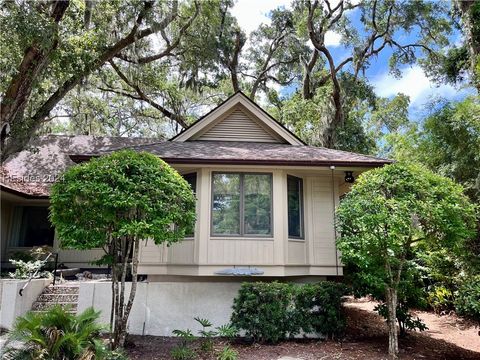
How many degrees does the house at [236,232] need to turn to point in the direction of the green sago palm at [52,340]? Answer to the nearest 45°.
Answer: approximately 45° to its right

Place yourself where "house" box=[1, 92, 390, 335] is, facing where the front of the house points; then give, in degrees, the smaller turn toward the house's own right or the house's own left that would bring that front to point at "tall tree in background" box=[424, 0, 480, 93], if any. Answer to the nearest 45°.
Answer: approximately 90° to the house's own left

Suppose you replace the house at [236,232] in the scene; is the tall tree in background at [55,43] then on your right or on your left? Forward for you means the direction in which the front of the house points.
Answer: on your right

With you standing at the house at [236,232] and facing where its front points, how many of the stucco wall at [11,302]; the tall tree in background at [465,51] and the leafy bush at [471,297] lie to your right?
1

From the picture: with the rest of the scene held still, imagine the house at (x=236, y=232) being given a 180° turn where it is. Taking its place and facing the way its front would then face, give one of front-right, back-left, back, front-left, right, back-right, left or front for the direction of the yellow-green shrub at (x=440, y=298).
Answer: right

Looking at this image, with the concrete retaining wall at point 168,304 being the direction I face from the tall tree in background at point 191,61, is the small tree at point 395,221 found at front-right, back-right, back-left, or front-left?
front-left

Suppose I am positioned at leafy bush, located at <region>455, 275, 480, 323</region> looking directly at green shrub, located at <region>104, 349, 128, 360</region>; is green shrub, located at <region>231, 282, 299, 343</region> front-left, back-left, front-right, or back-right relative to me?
front-right

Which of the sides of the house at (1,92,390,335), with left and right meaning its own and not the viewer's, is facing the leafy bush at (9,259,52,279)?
right

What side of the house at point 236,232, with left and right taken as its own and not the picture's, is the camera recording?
front
